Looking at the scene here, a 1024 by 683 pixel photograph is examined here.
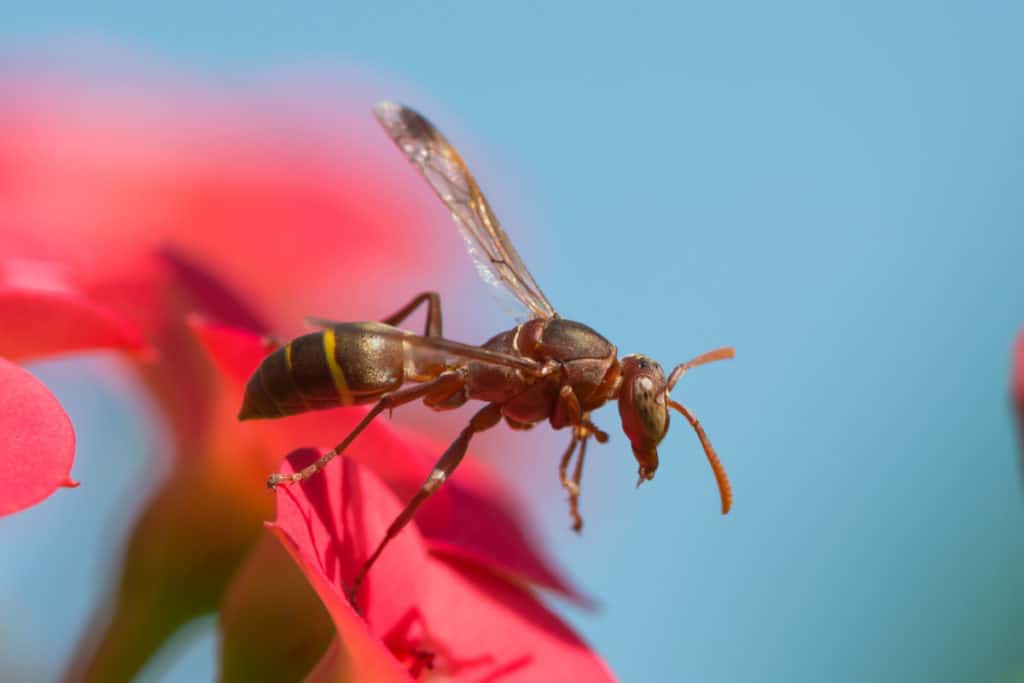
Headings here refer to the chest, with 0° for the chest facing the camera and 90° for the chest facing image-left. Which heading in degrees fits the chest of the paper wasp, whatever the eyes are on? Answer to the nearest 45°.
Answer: approximately 270°
